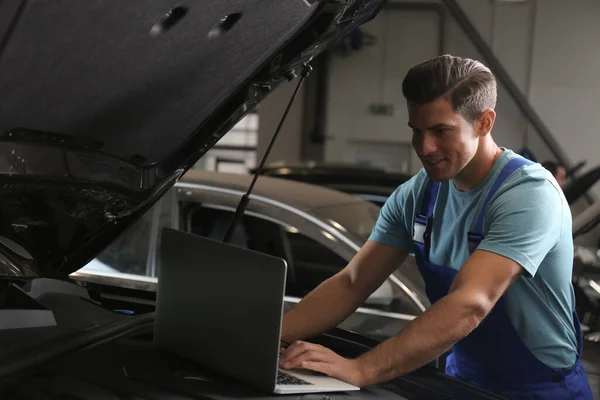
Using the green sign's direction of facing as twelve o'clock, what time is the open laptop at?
The open laptop is roughly at 12 o'clock from the green sign.

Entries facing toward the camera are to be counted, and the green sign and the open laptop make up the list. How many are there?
1

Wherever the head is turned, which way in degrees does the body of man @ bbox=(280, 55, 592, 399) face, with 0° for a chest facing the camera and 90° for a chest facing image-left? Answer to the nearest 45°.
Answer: approximately 45°

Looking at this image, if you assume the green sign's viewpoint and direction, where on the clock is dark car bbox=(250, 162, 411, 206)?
The dark car is roughly at 12 o'clock from the green sign.

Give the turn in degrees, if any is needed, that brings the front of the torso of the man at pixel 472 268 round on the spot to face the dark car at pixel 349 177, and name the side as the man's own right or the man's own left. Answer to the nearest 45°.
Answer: approximately 135° to the man's own right

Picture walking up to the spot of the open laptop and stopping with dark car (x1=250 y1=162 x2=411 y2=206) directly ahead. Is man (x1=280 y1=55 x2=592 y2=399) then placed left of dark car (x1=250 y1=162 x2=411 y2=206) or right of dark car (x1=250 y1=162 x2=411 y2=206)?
right

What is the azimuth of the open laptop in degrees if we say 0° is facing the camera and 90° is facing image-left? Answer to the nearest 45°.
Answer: approximately 225°

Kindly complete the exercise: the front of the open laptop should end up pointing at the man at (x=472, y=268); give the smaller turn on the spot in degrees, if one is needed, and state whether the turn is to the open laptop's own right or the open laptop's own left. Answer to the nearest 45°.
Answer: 0° — it already faces them

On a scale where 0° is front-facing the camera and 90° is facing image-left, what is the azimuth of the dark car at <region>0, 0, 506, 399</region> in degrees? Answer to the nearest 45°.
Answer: approximately 315°

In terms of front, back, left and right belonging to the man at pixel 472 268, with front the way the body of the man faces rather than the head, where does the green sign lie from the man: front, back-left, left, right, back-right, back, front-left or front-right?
back-right

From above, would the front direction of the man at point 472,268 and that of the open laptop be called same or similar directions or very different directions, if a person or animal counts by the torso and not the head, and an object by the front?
very different directions
